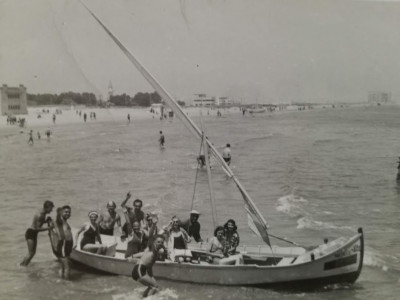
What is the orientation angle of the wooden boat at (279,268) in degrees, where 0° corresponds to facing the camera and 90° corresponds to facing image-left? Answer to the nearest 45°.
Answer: approximately 270°

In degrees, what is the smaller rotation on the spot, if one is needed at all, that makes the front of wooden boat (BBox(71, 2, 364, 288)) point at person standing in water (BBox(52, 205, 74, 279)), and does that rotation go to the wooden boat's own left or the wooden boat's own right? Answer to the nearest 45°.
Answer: approximately 180°

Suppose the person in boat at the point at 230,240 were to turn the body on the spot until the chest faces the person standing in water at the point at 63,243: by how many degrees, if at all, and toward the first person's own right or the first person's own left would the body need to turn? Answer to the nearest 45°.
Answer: approximately 90° to the first person's own right

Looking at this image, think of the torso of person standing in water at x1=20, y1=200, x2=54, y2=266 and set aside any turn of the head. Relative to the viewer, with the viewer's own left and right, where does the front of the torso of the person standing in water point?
facing to the right of the viewer

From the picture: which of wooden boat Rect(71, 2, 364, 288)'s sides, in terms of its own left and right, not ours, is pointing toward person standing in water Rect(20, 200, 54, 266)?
back
